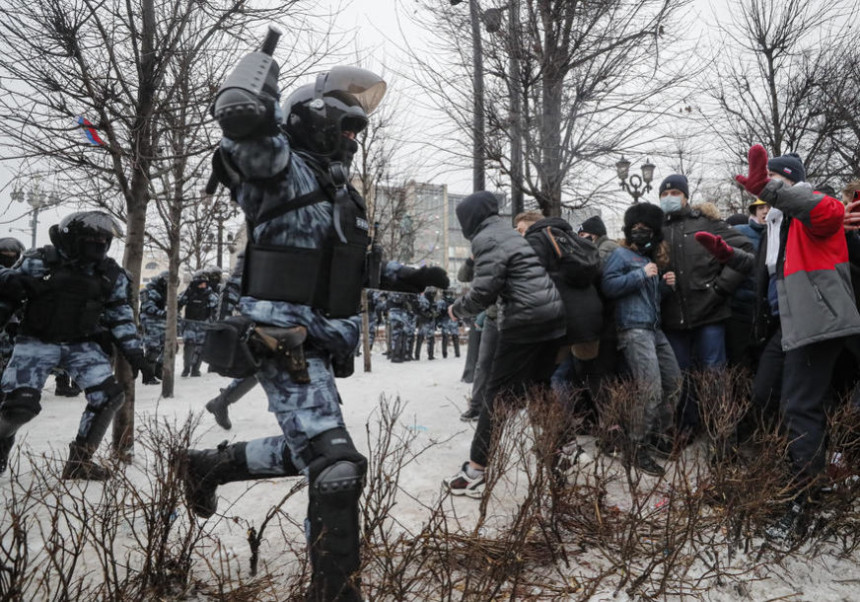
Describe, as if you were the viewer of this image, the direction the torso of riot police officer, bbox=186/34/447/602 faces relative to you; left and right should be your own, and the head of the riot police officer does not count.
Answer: facing to the right of the viewer

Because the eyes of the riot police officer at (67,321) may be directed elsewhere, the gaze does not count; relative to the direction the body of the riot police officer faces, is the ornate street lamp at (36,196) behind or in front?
behind

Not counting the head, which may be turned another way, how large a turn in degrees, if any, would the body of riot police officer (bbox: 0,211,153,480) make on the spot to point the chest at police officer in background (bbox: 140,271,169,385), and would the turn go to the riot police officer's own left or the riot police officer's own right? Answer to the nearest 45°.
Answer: approximately 135° to the riot police officer's own left

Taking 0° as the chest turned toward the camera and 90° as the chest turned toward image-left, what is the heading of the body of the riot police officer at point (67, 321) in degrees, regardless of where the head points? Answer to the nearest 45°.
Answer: approximately 315°

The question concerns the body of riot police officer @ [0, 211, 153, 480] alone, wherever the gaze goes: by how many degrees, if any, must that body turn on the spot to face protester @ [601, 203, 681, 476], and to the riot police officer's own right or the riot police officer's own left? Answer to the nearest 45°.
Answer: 0° — they already face them

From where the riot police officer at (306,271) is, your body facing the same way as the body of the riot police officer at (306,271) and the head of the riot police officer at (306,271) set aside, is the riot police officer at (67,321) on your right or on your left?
on your left

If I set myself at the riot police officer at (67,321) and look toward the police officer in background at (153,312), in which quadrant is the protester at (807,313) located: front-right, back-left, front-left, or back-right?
back-right

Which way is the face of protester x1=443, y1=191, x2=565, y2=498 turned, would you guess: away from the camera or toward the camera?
away from the camera
